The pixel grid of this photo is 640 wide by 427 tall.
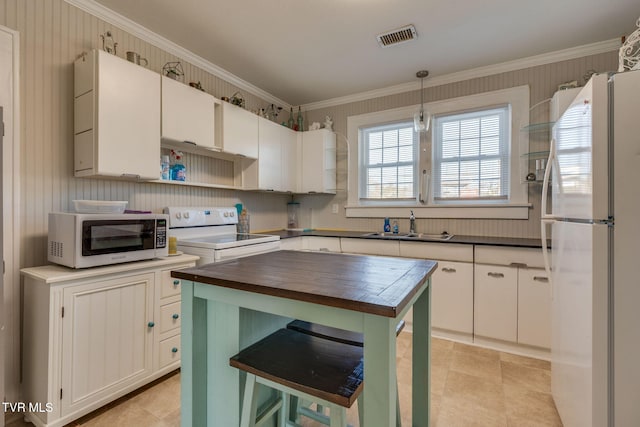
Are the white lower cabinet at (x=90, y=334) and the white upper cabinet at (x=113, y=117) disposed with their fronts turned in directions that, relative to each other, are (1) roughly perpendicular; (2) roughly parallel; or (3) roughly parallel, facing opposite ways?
roughly parallel

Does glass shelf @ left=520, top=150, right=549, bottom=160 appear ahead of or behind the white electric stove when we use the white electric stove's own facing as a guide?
ahead

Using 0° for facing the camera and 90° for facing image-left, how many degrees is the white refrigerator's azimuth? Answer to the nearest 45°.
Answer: approximately 90°

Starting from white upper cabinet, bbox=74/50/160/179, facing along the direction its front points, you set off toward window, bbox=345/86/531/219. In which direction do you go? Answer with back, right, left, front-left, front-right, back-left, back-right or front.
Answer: front-left

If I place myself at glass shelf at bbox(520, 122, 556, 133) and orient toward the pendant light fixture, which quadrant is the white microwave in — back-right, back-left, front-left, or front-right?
front-left

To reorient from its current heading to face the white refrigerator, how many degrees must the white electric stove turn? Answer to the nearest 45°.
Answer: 0° — it already faces it

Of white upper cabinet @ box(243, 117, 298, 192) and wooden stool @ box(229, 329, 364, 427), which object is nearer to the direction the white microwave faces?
the wooden stool

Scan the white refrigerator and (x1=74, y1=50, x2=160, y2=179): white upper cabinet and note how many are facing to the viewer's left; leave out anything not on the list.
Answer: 1

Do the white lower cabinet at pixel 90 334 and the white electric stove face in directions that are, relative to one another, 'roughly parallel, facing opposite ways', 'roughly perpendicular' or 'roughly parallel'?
roughly parallel

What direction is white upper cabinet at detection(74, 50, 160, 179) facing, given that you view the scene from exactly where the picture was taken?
facing the viewer and to the right of the viewer

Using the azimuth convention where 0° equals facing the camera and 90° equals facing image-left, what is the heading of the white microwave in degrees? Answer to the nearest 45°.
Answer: approximately 315°

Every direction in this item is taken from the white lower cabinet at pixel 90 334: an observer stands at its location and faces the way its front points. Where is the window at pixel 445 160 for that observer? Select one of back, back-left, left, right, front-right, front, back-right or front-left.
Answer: front-left

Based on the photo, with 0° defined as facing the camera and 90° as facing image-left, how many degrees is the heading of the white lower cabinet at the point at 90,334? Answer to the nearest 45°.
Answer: approximately 315°
